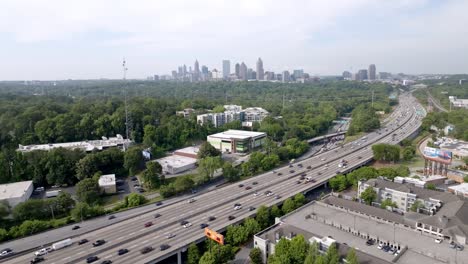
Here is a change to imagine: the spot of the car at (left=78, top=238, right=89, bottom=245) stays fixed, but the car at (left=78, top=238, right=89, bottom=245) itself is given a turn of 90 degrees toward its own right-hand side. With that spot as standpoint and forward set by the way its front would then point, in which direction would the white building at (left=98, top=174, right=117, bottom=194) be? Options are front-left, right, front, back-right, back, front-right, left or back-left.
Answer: front-right

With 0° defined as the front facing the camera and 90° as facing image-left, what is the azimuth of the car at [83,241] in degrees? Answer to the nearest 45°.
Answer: approximately 45°

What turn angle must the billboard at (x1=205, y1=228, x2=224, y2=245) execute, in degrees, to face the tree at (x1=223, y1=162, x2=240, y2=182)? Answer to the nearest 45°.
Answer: approximately 135° to its right

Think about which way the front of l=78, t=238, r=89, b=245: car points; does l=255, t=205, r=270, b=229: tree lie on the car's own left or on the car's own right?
on the car's own left

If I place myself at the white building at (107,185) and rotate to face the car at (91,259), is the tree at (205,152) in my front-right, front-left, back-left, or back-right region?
back-left
